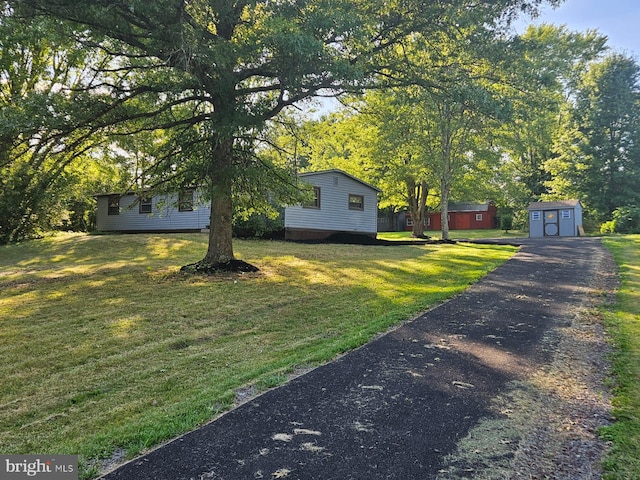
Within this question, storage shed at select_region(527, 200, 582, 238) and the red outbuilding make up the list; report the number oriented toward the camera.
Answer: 2

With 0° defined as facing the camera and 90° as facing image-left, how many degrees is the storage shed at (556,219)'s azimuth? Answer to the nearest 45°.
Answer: approximately 0°
